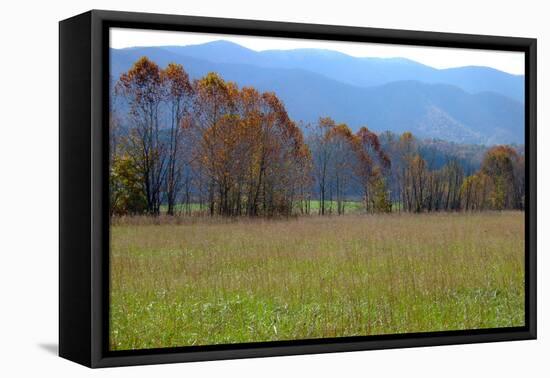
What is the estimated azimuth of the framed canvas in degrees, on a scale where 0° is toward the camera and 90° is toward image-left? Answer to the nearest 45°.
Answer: approximately 315°
